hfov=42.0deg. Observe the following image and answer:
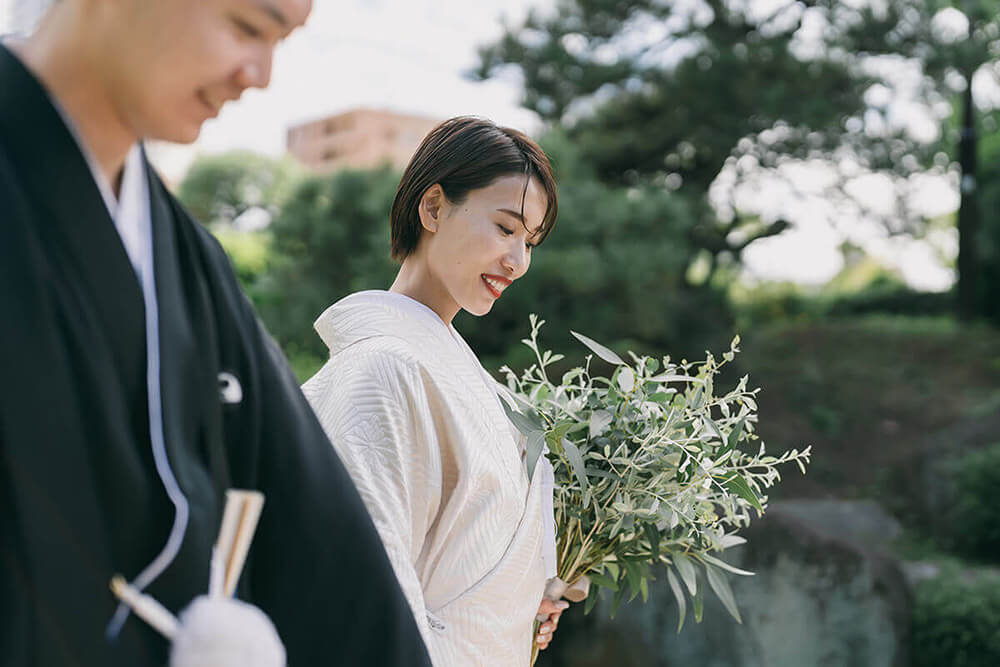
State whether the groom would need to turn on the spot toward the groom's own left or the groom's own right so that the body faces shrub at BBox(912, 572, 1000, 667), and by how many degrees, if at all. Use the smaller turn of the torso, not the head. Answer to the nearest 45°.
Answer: approximately 90° to the groom's own left

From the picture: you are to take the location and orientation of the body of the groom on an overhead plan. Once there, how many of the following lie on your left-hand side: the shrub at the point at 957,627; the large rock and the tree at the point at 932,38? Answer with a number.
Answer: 3

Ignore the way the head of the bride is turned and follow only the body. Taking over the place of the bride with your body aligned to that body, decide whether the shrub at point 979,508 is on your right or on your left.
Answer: on your left

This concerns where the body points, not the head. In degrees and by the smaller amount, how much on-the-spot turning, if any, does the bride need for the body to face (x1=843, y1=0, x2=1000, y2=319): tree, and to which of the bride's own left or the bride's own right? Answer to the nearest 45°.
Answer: approximately 45° to the bride's own left

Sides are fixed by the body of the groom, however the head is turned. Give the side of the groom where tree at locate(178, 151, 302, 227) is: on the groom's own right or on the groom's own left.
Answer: on the groom's own left

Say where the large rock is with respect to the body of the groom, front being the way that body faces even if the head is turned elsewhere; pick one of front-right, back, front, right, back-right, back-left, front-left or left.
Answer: left

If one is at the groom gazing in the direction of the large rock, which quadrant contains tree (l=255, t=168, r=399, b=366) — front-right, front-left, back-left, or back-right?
front-left

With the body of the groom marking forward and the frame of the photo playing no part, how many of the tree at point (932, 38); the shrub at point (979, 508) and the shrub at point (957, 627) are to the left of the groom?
3

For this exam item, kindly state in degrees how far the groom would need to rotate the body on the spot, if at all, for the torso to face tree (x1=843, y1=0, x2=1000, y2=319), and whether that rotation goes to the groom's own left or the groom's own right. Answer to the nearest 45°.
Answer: approximately 90° to the groom's own left

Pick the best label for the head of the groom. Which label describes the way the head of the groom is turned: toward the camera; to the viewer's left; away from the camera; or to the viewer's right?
to the viewer's right

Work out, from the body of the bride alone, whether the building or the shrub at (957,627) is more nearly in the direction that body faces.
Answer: the shrub

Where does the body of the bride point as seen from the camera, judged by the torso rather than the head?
to the viewer's right

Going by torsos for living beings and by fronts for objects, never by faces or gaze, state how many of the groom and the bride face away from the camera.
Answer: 0

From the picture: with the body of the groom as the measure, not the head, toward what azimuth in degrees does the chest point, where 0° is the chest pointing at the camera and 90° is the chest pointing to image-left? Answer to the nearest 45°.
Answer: approximately 315°

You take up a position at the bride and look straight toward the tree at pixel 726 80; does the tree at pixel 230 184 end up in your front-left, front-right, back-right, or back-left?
front-left
